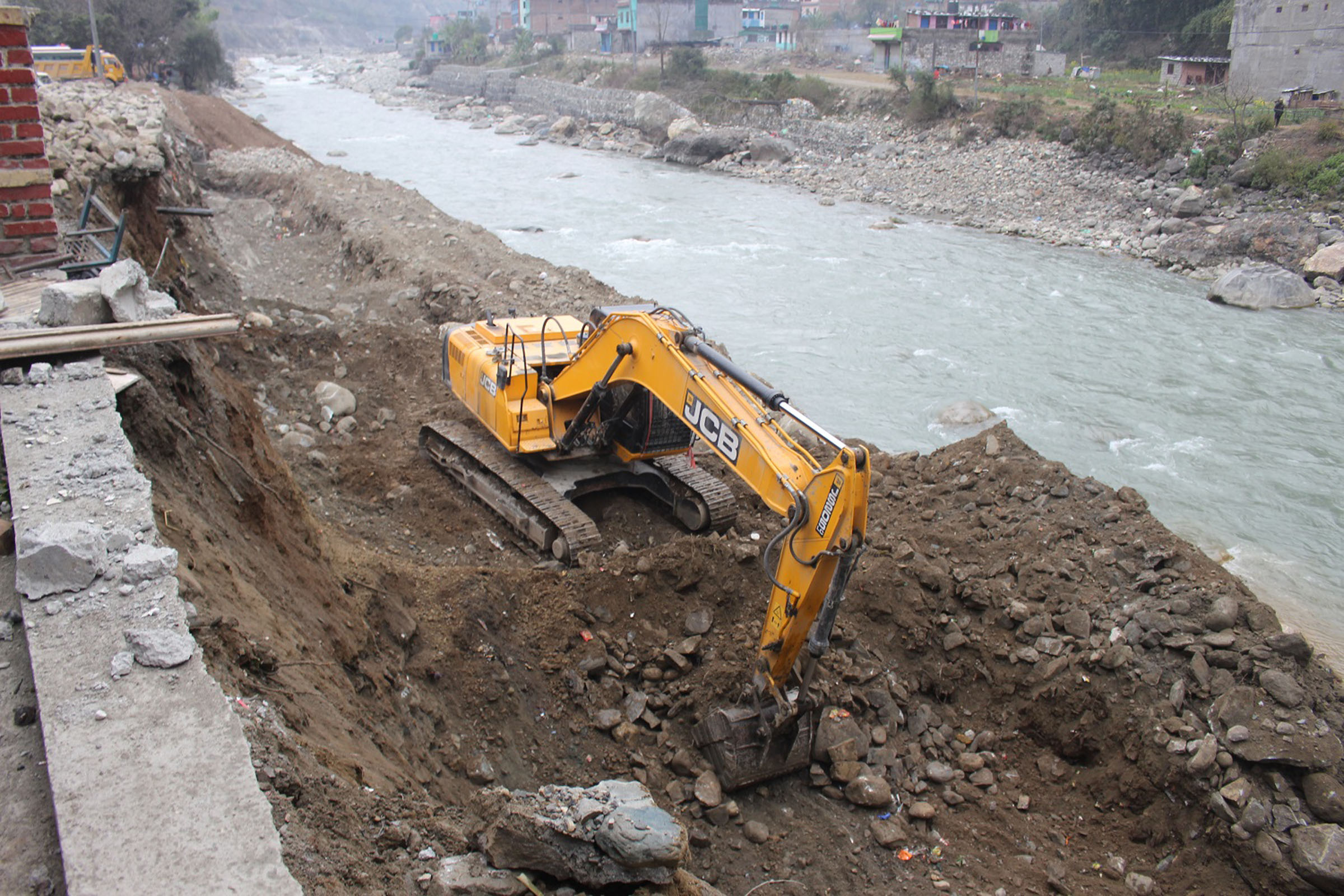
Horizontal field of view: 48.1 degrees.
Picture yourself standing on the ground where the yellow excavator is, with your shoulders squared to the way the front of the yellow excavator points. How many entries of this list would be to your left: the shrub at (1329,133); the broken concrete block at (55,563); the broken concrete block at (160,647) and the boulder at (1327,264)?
2

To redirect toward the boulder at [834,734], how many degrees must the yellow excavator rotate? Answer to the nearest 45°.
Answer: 0° — it already faces it

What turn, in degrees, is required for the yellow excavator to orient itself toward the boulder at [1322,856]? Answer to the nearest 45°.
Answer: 0° — it already faces it

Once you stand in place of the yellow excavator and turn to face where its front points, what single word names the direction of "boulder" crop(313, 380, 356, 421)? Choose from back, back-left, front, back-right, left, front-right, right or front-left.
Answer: back

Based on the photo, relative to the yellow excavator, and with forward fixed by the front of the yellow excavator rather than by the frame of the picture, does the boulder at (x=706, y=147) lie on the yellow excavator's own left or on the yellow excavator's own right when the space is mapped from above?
on the yellow excavator's own left

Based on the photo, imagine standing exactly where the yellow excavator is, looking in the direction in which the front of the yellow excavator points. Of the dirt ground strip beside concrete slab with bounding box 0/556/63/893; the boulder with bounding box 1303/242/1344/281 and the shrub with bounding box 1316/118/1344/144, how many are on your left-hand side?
2

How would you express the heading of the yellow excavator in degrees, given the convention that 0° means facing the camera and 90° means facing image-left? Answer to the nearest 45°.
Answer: approximately 315°

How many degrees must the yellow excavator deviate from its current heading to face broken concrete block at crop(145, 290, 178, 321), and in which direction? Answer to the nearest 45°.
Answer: approximately 135° to its right

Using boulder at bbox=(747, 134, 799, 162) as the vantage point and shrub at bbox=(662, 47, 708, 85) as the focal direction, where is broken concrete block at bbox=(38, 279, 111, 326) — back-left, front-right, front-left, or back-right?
back-left

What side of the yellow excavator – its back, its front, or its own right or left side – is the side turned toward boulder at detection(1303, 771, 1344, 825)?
front

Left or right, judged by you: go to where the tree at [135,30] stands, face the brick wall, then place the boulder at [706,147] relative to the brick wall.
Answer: left

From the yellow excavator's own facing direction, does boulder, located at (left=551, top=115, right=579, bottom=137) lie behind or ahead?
behind

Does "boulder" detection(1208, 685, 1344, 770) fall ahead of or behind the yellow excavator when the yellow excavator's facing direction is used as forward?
ahead

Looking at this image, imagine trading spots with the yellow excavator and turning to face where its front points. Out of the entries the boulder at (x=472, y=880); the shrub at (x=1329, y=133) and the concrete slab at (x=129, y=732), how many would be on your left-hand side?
1

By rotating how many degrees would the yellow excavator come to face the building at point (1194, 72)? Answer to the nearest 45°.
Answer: approximately 90° to its left

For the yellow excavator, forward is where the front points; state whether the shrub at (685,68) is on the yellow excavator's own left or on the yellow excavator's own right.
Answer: on the yellow excavator's own left
